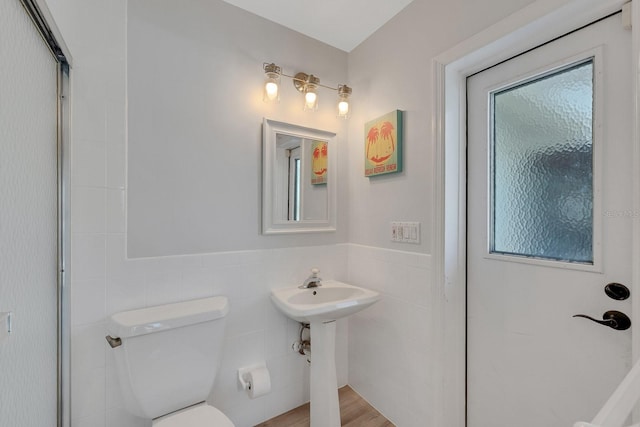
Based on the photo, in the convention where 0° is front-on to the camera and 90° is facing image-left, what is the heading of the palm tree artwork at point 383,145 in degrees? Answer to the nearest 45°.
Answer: approximately 45°

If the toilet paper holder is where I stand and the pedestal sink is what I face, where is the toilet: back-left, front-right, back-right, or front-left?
back-right

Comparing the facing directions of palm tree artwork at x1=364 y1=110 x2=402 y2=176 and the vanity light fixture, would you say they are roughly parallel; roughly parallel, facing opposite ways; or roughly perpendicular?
roughly perpendicular

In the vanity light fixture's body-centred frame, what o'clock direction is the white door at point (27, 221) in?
The white door is roughly at 3 o'clock from the vanity light fixture.

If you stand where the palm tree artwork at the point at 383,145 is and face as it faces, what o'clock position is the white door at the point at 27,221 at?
The white door is roughly at 12 o'clock from the palm tree artwork.

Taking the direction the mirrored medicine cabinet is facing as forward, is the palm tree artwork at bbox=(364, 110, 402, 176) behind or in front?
in front

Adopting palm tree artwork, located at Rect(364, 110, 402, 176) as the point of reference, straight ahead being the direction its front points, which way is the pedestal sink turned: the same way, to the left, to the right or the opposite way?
to the left

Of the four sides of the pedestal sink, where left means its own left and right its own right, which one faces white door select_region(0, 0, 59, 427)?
right

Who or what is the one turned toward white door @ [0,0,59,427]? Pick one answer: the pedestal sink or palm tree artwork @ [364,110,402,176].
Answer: the palm tree artwork
